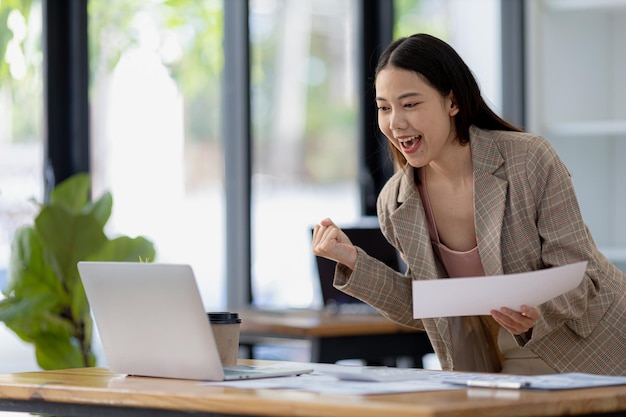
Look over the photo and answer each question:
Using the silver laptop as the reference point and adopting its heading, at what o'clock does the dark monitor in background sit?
The dark monitor in background is roughly at 11 o'clock from the silver laptop.

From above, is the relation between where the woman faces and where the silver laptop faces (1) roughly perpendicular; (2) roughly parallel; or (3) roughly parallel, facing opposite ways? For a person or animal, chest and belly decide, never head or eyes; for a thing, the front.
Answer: roughly parallel, facing opposite ways

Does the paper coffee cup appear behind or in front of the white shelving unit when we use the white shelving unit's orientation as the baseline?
in front

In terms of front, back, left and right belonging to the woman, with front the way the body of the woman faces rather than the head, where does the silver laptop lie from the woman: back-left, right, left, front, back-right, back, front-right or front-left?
front

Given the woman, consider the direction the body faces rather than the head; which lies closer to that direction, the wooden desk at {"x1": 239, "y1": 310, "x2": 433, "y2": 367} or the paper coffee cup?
the paper coffee cup

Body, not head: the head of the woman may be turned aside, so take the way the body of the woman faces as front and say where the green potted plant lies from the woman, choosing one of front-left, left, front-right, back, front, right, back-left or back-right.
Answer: right

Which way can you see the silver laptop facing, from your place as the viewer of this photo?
facing away from the viewer and to the right of the viewer

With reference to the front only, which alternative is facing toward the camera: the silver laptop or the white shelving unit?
the white shelving unit

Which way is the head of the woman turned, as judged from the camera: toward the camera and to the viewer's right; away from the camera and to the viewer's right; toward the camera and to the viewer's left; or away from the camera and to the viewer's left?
toward the camera and to the viewer's left

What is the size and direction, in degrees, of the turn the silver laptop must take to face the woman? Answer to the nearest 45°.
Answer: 0° — it already faces them

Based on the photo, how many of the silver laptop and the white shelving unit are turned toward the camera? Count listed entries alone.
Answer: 1

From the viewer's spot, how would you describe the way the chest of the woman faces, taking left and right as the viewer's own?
facing the viewer and to the left of the viewer

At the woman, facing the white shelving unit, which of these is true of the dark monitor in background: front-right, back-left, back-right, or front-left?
front-left

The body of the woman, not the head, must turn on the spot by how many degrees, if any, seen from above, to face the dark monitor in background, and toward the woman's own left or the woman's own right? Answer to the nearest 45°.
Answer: approximately 135° to the woman's own right

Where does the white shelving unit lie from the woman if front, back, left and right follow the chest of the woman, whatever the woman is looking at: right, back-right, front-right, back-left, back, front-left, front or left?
back-right

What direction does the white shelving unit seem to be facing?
toward the camera
